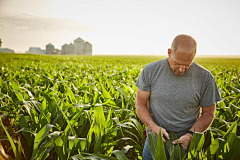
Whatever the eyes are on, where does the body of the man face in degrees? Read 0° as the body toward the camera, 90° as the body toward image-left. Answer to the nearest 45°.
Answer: approximately 0°
